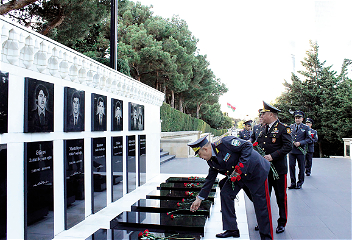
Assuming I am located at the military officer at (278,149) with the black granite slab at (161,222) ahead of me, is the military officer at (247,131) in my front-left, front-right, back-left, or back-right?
back-right

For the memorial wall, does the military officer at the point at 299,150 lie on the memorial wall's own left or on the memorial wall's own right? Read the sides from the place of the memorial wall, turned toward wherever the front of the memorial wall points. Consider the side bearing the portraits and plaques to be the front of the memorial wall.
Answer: on the memorial wall's own left

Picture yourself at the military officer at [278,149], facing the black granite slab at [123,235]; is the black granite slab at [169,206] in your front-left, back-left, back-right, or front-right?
front-right

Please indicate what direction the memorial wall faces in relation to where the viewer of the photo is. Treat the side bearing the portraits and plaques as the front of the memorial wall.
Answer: facing the viewer and to the right of the viewer

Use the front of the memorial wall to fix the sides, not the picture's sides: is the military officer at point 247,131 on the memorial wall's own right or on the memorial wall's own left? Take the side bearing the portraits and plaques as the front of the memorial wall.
on the memorial wall's own left

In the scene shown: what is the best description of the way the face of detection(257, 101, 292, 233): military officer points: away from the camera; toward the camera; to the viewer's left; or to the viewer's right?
to the viewer's left

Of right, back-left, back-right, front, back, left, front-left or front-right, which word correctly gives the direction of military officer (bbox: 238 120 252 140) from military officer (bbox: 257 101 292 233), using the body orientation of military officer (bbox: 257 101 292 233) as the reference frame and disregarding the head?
back-right

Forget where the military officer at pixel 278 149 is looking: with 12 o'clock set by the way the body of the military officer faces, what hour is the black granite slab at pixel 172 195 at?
The black granite slab is roughly at 2 o'clock from the military officer.

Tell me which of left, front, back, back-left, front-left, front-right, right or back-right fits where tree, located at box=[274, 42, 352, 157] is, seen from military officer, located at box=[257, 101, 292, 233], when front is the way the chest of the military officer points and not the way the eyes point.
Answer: back-right

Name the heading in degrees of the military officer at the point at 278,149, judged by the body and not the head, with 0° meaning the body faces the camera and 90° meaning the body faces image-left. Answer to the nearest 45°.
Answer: approximately 45°

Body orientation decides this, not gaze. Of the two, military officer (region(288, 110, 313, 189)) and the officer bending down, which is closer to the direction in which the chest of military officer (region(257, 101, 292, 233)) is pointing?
the officer bending down

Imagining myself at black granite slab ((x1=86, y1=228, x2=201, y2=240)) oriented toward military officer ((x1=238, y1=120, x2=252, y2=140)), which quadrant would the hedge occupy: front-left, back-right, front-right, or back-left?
front-left

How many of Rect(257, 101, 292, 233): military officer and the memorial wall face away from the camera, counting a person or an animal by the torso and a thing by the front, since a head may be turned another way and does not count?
0
